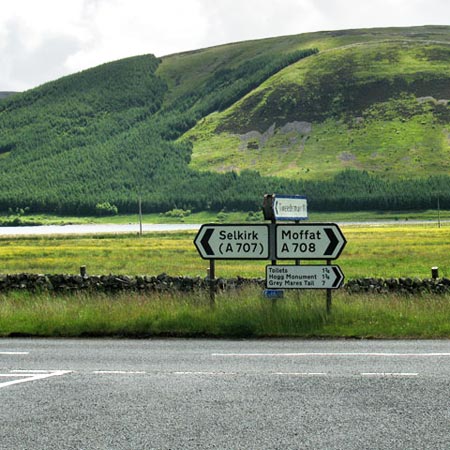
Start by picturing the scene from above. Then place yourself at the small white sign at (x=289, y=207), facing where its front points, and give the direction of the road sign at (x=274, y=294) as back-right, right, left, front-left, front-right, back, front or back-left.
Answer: right

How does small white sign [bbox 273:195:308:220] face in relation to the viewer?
toward the camera
